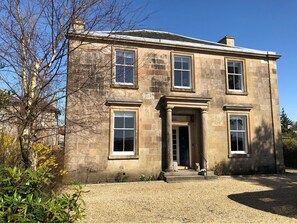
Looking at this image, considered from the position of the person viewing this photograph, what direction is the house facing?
facing the viewer and to the right of the viewer

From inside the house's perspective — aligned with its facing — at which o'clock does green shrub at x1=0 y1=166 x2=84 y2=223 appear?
The green shrub is roughly at 2 o'clock from the house.

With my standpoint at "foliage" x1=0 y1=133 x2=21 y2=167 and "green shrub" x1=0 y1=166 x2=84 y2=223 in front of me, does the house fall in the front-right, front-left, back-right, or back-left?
back-left

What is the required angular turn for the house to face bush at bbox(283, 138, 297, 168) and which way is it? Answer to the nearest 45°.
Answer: approximately 90° to its left

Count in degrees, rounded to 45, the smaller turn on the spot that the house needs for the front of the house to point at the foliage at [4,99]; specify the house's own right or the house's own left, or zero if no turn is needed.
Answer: approximately 45° to the house's own right

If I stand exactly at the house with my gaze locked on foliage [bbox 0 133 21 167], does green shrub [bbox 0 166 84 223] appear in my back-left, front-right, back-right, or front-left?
front-left

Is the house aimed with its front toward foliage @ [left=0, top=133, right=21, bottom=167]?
no

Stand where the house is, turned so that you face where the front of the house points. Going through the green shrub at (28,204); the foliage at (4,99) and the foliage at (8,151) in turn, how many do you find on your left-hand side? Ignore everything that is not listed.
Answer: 0

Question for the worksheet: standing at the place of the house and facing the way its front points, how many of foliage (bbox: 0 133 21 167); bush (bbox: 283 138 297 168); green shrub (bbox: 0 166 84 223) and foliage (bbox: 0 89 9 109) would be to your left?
1

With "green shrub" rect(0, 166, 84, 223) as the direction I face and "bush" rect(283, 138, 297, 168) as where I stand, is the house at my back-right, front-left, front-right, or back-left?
front-right
